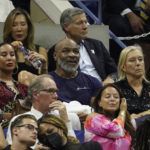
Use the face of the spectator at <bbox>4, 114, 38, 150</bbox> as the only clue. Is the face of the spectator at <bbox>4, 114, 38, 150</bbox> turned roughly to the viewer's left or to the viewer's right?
to the viewer's right

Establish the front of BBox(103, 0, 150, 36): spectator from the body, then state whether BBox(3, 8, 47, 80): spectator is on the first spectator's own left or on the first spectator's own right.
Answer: on the first spectator's own right

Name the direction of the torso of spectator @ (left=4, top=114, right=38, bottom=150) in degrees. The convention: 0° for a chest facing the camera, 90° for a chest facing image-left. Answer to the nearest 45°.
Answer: approximately 315°

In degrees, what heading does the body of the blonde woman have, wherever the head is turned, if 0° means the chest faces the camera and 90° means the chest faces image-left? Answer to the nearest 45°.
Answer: approximately 315°
